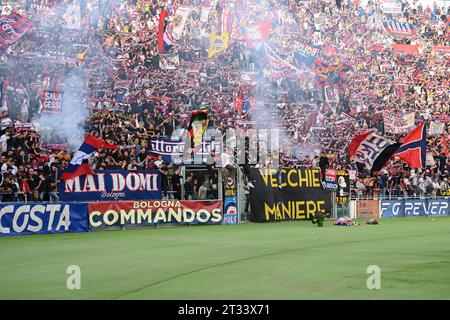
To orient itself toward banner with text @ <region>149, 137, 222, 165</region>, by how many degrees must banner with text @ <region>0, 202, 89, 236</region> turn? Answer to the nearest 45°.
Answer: approximately 135° to its left

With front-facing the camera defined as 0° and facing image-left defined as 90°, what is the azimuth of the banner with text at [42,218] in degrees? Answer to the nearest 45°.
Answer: approximately 0°

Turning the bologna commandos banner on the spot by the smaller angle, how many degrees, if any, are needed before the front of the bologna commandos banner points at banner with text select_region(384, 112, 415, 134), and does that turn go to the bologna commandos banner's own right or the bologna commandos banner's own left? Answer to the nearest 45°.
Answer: approximately 135° to the bologna commandos banner's own left

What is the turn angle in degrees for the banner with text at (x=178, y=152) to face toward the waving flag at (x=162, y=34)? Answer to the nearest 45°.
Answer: approximately 180°

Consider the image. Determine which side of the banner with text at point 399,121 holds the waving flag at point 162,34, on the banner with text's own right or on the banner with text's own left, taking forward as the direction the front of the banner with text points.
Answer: on the banner with text's own right

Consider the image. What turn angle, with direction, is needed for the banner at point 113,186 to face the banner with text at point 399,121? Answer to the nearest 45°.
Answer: approximately 135° to its left

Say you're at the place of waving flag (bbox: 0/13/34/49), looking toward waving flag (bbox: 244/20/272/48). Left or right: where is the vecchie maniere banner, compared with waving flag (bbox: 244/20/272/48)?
right

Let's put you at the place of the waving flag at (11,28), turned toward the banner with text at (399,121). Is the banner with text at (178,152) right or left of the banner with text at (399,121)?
right
